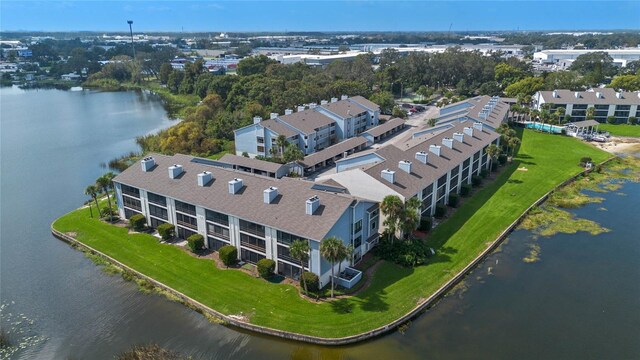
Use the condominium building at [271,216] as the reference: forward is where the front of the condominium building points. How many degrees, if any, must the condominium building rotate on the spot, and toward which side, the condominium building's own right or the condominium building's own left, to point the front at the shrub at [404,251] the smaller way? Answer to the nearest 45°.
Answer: approximately 135° to the condominium building's own left

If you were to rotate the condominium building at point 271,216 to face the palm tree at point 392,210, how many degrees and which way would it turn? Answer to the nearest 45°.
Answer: approximately 135° to its left

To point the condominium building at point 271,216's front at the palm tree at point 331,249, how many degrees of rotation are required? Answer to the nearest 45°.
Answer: approximately 90° to its left

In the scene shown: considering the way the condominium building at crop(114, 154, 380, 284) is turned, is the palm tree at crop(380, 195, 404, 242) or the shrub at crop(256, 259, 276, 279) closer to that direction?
the shrub

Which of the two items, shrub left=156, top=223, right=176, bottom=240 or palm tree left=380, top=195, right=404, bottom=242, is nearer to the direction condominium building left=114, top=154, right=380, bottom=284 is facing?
the shrub

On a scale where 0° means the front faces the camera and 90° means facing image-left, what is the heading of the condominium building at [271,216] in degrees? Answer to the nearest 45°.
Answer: approximately 45°

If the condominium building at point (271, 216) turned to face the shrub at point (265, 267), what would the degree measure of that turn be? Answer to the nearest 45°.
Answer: approximately 45° to its left

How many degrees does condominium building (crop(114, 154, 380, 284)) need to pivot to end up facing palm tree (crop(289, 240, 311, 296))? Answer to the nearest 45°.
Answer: approximately 45° to its left
